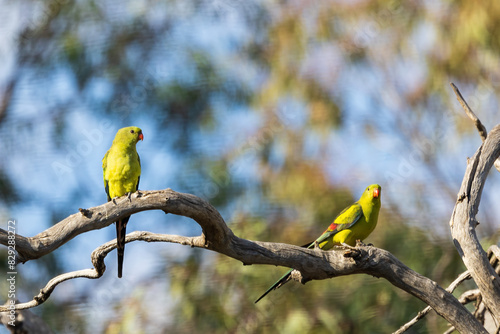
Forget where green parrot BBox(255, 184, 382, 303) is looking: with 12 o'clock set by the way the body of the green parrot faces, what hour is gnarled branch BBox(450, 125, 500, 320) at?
The gnarled branch is roughly at 12 o'clock from the green parrot.

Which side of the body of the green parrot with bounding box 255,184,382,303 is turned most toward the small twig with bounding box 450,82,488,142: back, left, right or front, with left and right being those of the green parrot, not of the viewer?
front

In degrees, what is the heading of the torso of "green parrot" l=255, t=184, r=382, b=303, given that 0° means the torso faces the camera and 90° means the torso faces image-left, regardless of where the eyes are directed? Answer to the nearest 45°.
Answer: approximately 315°

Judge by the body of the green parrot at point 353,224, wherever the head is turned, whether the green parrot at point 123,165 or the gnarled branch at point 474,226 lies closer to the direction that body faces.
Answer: the gnarled branch
